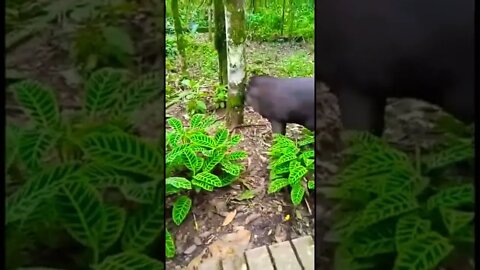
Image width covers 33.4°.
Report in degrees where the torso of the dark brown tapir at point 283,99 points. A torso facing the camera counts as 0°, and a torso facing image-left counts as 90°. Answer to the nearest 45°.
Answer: approximately 90°
